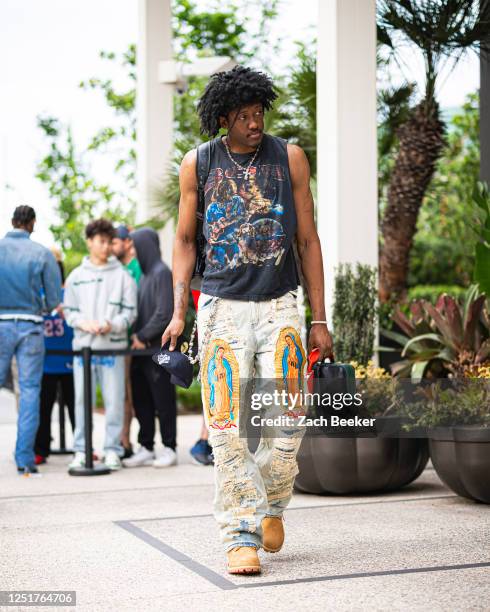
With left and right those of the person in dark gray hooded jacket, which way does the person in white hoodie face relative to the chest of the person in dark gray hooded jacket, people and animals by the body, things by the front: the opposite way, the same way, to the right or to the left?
to the left

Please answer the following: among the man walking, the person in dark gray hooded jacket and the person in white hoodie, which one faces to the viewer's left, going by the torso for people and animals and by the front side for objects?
the person in dark gray hooded jacket

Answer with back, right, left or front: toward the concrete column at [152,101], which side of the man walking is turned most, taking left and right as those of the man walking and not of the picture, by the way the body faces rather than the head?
back

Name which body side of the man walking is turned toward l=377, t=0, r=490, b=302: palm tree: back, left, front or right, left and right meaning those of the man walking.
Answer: back

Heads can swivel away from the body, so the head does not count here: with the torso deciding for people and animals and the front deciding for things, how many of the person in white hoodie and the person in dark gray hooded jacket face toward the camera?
1

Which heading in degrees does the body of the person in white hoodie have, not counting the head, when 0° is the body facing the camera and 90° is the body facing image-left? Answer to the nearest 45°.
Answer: approximately 0°

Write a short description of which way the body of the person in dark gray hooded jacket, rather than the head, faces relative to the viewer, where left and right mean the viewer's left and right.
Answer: facing to the left of the viewer

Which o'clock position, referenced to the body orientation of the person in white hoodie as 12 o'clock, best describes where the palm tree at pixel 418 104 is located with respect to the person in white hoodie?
The palm tree is roughly at 8 o'clock from the person in white hoodie.

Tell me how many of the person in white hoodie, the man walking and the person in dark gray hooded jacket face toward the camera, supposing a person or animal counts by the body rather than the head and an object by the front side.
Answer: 2

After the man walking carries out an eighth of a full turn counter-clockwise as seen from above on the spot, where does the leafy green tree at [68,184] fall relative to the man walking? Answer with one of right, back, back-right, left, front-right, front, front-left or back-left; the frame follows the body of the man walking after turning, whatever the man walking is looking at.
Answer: back-left

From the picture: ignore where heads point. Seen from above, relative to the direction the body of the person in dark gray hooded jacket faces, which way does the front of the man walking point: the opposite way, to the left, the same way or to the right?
to the left

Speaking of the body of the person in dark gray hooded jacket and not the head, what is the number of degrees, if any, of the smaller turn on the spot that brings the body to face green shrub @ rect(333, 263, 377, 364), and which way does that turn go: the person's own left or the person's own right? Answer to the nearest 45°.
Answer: approximately 135° to the person's own left
